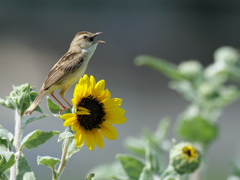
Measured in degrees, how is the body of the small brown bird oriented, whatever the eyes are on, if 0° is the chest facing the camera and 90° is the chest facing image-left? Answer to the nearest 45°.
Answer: approximately 270°
